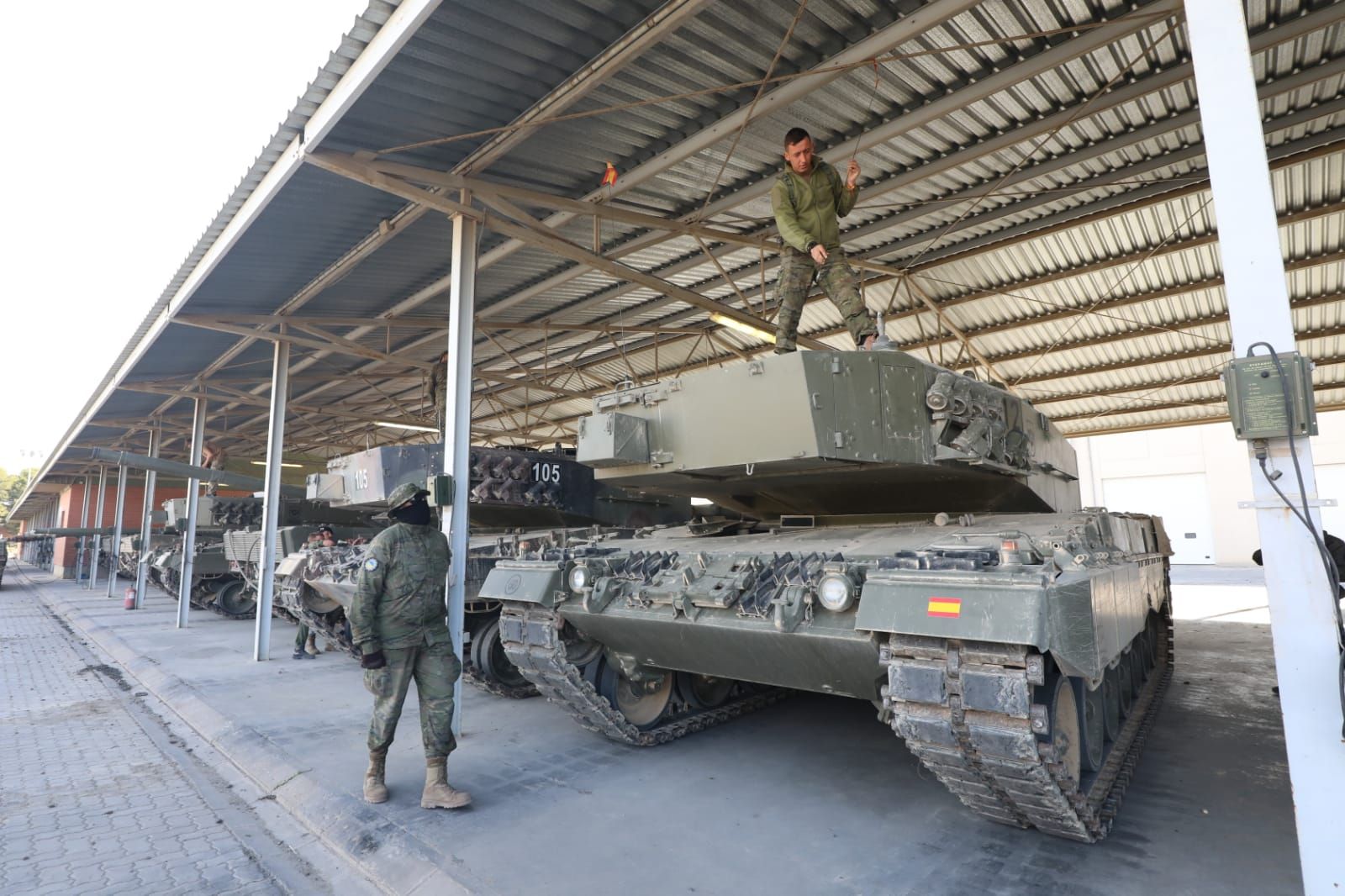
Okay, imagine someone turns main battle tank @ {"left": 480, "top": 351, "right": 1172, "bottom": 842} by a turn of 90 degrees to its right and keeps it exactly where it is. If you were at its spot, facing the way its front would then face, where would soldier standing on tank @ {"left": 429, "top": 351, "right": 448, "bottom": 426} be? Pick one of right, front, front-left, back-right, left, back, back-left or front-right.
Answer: front

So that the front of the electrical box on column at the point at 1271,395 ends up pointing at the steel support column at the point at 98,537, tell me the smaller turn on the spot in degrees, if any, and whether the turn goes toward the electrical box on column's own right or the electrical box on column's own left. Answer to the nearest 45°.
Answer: approximately 90° to the electrical box on column's own right

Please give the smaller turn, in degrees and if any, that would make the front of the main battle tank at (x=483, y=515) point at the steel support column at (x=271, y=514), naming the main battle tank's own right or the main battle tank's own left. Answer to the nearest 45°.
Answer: approximately 90° to the main battle tank's own right

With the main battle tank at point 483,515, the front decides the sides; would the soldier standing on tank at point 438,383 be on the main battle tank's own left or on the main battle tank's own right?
on the main battle tank's own right

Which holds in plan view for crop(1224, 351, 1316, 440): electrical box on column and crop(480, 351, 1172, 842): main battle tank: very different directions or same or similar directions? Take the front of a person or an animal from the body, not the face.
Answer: same or similar directions

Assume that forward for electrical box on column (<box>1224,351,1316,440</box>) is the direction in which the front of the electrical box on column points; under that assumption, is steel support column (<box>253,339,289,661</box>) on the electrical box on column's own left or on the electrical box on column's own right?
on the electrical box on column's own right

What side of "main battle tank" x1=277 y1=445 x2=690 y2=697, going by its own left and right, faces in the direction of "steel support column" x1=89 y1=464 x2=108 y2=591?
right

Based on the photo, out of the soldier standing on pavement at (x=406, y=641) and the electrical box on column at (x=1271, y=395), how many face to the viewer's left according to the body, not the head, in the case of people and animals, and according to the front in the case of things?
0

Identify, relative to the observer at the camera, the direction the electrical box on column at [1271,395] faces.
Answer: facing the viewer

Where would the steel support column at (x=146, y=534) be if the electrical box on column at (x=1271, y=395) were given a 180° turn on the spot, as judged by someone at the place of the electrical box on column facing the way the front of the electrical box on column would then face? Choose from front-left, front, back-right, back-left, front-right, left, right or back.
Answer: left

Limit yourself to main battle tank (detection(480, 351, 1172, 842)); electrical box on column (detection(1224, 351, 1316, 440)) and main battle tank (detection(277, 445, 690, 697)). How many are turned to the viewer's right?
0
